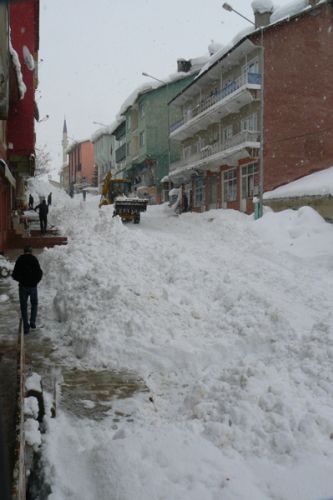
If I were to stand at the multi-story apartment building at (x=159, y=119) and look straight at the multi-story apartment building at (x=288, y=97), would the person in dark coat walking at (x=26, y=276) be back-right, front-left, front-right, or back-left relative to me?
front-right

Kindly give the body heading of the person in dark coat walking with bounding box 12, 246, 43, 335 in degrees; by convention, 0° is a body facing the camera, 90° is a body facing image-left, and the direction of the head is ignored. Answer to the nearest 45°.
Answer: approximately 180°

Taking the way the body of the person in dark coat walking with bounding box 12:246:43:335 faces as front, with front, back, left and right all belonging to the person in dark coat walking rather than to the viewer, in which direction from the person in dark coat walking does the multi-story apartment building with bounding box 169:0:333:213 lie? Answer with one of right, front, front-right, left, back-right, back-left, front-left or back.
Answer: front-right

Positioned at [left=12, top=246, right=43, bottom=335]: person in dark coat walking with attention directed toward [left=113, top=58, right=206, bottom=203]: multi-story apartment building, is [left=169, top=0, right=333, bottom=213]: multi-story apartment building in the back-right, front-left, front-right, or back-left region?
front-right

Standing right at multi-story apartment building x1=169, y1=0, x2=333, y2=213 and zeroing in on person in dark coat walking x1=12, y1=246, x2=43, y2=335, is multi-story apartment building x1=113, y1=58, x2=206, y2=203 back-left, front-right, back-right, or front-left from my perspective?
back-right

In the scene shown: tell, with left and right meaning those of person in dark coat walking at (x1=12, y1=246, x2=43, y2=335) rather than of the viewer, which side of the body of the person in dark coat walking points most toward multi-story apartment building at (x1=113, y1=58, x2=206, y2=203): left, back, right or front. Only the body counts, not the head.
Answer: front

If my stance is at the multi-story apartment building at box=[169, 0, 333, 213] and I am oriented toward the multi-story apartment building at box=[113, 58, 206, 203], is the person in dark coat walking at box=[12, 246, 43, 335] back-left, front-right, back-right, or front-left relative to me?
back-left
